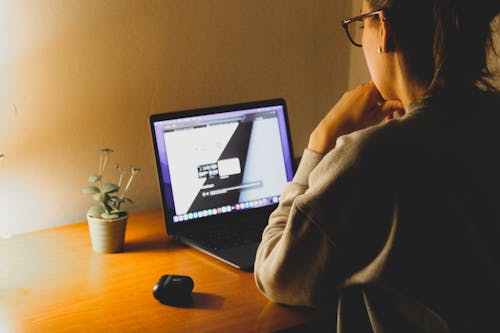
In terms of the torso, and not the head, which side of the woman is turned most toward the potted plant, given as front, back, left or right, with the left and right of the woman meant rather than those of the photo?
front

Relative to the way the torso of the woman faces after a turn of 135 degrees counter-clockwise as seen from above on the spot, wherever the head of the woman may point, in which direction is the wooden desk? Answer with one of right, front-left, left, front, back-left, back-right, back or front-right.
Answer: right

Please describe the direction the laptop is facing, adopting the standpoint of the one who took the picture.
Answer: facing the viewer and to the right of the viewer

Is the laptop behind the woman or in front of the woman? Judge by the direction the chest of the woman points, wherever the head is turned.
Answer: in front

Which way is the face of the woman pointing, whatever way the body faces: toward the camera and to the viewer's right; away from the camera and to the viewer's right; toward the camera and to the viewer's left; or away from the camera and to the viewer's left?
away from the camera and to the viewer's left

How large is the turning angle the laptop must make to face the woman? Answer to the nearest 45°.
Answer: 0° — it already faces them

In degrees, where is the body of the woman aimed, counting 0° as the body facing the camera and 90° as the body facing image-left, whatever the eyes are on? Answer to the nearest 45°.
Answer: approximately 135°

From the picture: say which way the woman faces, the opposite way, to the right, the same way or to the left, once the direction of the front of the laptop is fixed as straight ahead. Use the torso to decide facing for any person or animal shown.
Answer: the opposite way

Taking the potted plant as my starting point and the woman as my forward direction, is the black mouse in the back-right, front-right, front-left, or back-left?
front-right
